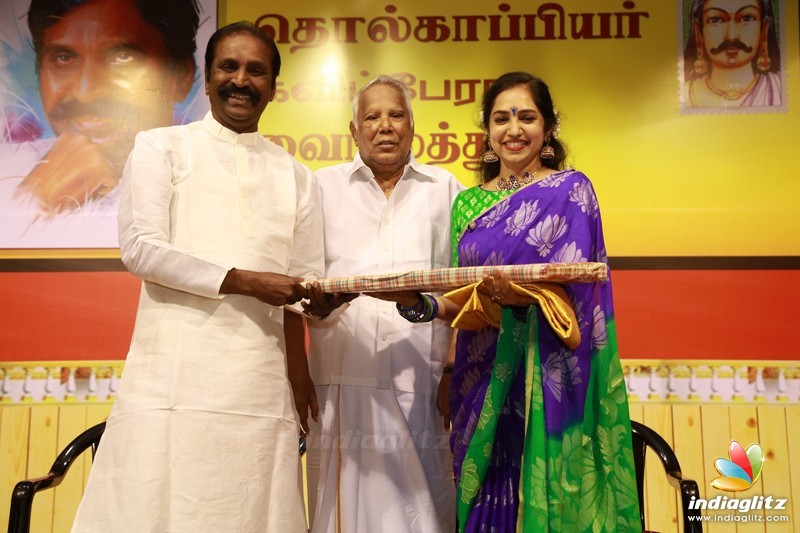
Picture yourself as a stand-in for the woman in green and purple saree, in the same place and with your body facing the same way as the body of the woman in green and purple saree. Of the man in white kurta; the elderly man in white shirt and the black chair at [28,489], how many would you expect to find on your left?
0

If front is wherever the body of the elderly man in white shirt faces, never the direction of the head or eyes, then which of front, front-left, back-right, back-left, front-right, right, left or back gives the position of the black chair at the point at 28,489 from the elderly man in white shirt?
right

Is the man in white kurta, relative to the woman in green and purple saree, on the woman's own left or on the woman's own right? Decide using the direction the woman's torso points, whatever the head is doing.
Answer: on the woman's own right

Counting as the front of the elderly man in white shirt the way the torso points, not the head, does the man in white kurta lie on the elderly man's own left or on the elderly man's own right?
on the elderly man's own right

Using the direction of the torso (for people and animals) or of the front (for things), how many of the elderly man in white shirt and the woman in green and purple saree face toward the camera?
2

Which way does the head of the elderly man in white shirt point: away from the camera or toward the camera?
toward the camera

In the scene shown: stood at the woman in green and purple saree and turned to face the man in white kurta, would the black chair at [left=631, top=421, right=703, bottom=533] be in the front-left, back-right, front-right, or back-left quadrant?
back-right

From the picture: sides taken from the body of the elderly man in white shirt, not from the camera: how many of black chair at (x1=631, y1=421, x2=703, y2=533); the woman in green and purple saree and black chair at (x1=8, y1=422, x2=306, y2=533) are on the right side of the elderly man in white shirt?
1

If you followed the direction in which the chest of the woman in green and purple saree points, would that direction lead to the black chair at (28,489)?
no

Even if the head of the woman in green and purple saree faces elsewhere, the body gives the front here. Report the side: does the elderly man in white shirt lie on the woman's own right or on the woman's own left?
on the woman's own right

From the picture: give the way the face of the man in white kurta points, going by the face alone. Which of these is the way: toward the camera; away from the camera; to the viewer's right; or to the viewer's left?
toward the camera

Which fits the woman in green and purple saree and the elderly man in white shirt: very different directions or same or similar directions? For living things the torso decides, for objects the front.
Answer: same or similar directions

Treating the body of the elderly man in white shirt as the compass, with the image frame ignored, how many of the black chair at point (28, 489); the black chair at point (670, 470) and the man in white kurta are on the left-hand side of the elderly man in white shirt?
1

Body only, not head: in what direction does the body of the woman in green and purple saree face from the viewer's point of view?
toward the camera

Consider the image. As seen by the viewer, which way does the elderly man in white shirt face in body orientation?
toward the camera

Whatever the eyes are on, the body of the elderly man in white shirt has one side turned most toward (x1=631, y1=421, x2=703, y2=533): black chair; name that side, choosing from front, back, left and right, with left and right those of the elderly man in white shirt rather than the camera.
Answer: left

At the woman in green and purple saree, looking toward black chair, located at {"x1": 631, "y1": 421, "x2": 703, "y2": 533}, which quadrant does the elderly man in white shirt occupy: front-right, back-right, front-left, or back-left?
back-left
